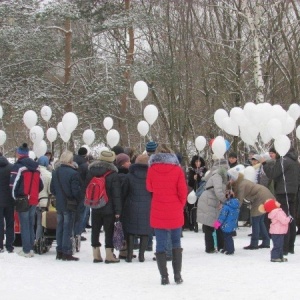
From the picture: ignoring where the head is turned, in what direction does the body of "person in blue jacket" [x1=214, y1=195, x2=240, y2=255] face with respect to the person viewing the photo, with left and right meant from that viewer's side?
facing away from the viewer and to the left of the viewer

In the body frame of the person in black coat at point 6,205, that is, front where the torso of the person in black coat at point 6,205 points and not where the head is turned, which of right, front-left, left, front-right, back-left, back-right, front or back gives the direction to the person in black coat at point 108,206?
back-right

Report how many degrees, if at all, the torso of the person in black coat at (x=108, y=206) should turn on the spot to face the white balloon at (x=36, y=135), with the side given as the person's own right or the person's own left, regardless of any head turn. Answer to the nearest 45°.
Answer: approximately 45° to the person's own left

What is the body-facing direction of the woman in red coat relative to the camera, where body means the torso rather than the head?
away from the camera

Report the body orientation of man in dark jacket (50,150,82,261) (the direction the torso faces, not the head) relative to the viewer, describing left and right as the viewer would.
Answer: facing away from the viewer and to the right of the viewer

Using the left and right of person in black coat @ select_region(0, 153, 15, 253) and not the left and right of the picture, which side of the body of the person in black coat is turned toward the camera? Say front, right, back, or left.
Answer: back

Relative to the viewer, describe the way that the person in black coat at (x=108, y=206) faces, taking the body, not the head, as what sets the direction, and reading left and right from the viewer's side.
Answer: facing away from the viewer and to the right of the viewer

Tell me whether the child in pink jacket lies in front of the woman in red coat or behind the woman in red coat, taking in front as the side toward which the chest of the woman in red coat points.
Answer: in front

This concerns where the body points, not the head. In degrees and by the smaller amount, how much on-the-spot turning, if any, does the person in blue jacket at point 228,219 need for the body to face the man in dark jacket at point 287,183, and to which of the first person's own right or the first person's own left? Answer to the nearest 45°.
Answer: approximately 135° to the first person's own right

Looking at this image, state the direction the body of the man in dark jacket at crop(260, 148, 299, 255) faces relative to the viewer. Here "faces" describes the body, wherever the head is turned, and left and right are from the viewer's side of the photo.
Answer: facing away from the viewer and to the left of the viewer
